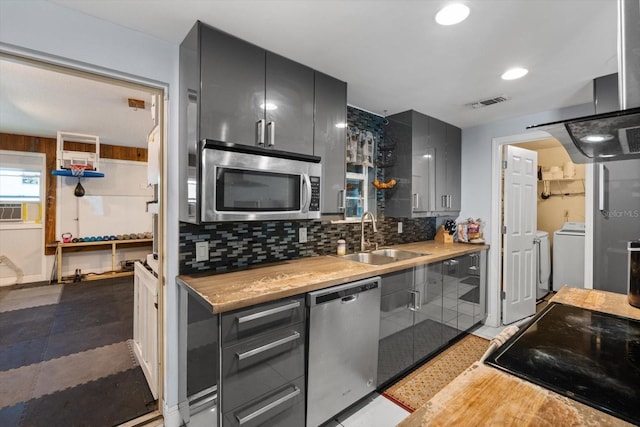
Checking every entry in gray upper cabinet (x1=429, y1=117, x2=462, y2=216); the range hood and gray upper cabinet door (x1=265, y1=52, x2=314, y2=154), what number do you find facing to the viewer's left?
1

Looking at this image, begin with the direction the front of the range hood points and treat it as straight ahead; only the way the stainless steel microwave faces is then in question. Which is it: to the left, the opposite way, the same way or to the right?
the opposite way

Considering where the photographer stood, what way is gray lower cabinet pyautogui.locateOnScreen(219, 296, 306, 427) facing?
facing the viewer and to the right of the viewer

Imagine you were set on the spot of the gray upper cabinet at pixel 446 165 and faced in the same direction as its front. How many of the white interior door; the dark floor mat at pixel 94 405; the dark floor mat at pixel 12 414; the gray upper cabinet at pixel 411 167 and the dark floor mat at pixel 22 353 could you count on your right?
4

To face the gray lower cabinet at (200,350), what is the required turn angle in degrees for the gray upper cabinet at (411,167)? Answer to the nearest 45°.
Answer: approximately 90° to its right

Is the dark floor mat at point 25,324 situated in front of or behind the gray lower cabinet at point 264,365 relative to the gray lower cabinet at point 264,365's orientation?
behind

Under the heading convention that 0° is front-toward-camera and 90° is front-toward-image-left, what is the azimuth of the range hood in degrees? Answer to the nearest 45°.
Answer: approximately 90°

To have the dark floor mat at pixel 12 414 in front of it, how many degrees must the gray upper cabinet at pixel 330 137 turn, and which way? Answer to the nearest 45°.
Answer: approximately 135° to its right

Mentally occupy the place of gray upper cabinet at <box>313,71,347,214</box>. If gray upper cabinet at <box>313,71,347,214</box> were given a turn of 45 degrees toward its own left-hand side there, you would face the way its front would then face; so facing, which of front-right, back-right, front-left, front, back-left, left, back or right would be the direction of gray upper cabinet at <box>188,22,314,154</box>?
back-right

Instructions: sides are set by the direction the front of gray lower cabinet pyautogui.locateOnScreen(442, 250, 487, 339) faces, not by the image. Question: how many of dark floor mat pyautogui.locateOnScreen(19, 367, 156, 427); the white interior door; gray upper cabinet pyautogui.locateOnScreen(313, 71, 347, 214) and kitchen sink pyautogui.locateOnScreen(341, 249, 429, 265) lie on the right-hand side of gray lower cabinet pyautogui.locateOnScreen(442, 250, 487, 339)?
3
